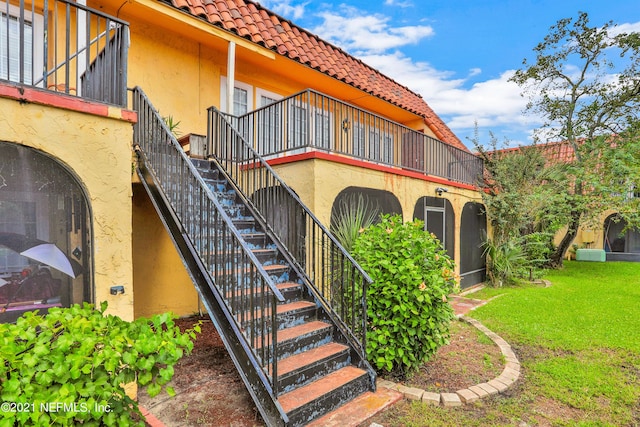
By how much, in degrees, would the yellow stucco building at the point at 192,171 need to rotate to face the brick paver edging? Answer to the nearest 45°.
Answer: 0° — it already faces it

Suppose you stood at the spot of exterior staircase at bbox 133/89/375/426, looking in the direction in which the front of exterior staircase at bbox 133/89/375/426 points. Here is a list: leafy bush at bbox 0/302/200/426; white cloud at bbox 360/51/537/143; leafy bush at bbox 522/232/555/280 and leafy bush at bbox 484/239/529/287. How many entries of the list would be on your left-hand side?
3

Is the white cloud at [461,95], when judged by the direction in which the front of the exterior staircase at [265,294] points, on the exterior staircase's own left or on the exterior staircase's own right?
on the exterior staircase's own left

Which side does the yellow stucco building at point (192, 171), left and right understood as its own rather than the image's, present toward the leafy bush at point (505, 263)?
left

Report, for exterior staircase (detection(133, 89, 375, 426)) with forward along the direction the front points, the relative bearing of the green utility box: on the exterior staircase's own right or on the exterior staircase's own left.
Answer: on the exterior staircase's own left

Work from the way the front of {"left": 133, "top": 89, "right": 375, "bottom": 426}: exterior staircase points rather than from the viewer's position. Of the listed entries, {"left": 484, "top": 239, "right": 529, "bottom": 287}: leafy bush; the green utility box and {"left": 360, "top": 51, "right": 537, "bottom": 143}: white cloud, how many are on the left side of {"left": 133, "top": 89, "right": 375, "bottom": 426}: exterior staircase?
3

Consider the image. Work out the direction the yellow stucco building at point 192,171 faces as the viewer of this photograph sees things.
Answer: facing the viewer and to the right of the viewer
